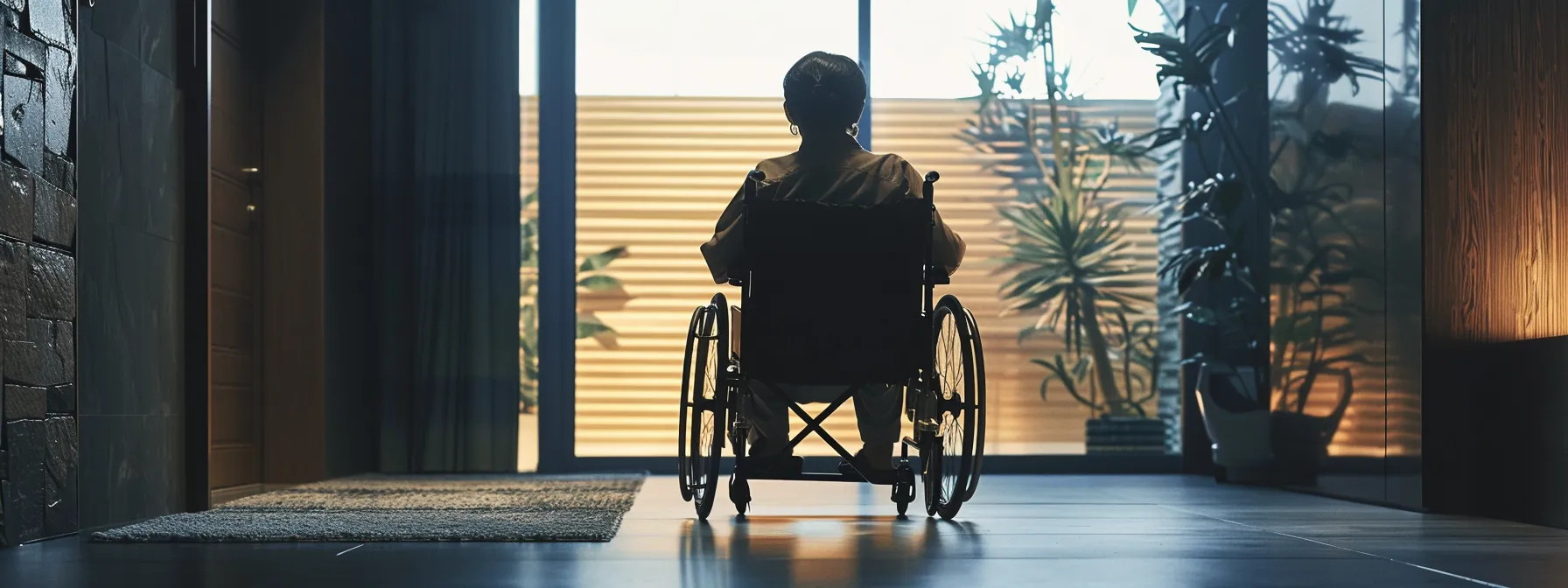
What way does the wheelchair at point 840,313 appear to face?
away from the camera

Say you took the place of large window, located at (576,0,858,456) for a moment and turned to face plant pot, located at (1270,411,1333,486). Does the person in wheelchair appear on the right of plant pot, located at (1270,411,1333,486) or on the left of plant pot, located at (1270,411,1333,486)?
right

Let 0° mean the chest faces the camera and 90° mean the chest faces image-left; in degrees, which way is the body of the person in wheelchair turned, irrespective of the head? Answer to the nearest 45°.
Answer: approximately 180°

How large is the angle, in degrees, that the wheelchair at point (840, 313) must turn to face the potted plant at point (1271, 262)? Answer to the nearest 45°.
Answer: approximately 45° to its right

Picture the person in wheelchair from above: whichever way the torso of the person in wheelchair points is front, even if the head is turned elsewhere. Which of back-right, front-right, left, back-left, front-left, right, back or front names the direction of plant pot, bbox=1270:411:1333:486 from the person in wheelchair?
front-right

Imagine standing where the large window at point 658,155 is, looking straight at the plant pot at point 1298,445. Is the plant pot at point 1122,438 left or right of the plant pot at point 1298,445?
left

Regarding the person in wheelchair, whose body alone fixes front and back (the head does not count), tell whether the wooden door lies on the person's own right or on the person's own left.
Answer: on the person's own left

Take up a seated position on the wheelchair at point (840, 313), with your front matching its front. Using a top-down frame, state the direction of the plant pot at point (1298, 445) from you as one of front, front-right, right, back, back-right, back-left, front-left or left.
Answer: front-right

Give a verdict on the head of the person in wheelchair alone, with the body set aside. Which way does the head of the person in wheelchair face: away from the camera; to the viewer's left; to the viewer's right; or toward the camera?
away from the camera

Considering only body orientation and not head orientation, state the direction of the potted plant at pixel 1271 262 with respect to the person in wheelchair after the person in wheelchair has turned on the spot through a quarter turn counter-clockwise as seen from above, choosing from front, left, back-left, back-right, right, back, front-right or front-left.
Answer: back-right

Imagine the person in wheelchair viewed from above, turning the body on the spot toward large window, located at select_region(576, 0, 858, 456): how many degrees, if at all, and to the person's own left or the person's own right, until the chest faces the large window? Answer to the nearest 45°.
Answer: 0° — they already face it

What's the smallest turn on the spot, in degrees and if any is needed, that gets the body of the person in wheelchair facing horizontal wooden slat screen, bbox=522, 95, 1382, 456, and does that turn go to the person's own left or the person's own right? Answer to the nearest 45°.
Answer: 0° — they already face it
